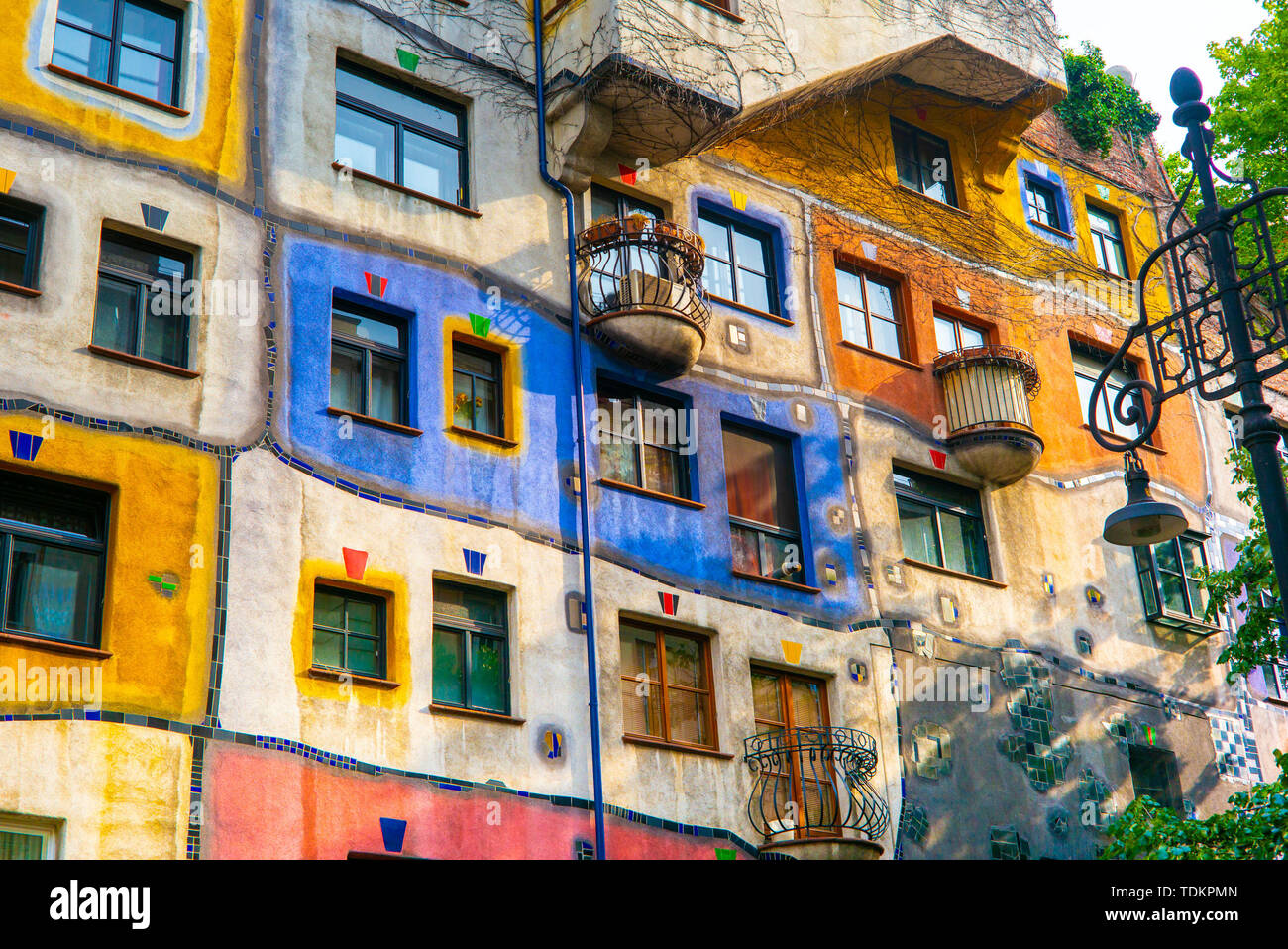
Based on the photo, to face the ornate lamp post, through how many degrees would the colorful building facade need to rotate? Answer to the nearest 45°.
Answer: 0° — it already faces it

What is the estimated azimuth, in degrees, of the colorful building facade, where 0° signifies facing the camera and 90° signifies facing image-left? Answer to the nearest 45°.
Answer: approximately 315°
